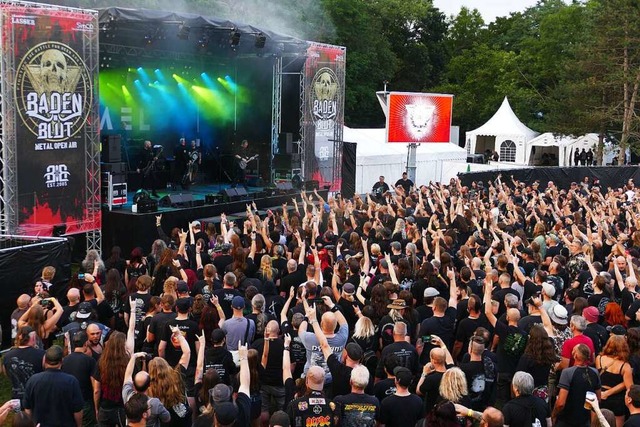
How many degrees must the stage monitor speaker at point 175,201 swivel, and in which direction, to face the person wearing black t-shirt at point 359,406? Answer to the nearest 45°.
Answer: approximately 135° to its left

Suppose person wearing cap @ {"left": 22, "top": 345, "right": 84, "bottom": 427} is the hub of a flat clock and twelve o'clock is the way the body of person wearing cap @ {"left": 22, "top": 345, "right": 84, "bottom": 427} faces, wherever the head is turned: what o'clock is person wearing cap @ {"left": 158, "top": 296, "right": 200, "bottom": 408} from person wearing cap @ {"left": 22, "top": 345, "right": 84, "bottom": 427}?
person wearing cap @ {"left": 158, "top": 296, "right": 200, "bottom": 408} is roughly at 2 o'clock from person wearing cap @ {"left": 22, "top": 345, "right": 84, "bottom": 427}.

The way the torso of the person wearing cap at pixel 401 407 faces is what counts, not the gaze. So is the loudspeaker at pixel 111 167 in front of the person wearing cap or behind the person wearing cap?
in front

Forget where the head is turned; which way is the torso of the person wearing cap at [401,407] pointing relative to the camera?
away from the camera

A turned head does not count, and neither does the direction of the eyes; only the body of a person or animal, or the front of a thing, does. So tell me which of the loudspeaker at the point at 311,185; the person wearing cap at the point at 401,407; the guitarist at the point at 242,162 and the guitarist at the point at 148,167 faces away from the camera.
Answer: the person wearing cap

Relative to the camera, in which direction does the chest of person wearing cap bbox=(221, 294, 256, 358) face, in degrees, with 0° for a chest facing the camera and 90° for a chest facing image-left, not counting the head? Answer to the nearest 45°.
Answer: approximately 180°

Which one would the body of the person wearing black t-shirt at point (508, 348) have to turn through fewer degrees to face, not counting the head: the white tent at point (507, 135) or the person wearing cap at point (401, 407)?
the white tent

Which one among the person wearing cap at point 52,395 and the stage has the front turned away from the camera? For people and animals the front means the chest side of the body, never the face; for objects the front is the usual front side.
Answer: the person wearing cap

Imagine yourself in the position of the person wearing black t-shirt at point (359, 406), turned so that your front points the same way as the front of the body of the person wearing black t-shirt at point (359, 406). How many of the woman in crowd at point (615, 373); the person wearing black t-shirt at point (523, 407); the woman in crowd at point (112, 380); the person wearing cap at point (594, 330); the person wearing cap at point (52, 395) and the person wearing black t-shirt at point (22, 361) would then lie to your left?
3

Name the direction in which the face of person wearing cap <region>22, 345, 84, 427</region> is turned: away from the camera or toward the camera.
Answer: away from the camera

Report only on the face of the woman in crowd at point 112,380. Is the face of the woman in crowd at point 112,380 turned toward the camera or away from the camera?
away from the camera

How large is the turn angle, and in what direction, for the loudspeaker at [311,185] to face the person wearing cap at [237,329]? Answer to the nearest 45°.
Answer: approximately 45° to its right

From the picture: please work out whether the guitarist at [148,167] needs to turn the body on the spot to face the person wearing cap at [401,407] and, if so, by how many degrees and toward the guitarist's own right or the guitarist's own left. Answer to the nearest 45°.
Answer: approximately 45° to the guitarist's own right

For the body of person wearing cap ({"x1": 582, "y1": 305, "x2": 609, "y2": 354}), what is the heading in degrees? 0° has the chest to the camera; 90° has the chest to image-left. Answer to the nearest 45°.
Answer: approximately 135°

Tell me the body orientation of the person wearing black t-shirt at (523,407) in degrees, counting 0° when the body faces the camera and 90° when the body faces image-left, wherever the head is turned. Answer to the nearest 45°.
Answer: approximately 135°

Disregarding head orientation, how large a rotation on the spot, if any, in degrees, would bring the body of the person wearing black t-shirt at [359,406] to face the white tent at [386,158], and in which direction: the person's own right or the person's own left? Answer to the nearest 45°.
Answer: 0° — they already face it

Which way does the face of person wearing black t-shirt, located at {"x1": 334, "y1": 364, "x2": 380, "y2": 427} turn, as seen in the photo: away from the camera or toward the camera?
away from the camera

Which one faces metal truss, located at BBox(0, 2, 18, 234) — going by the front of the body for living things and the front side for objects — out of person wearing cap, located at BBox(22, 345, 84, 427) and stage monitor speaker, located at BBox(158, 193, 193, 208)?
the person wearing cap

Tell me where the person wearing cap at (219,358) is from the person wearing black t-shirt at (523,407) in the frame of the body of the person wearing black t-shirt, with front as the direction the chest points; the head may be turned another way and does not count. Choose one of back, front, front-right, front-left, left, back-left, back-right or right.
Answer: front-left

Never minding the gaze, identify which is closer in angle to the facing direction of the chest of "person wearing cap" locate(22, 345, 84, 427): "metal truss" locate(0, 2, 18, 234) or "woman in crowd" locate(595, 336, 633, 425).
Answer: the metal truss
